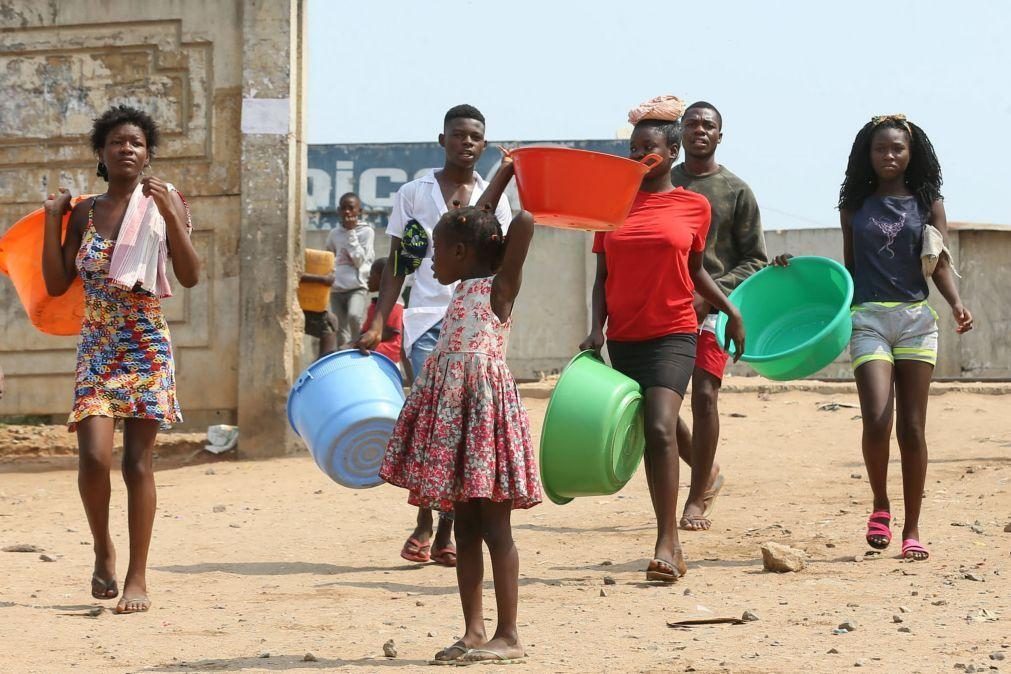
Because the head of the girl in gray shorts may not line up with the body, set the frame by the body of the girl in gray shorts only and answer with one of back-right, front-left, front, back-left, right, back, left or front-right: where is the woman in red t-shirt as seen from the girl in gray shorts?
front-right

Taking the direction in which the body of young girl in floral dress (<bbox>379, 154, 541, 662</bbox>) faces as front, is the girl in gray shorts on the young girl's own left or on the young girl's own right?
on the young girl's own right

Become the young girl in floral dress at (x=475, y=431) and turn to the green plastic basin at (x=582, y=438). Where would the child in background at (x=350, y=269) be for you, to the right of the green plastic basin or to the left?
left

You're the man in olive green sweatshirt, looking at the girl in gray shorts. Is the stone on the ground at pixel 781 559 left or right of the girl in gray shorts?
right

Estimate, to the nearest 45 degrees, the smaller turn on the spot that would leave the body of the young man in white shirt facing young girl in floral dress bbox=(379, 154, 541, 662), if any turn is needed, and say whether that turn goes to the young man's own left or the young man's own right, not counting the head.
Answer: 0° — they already face them

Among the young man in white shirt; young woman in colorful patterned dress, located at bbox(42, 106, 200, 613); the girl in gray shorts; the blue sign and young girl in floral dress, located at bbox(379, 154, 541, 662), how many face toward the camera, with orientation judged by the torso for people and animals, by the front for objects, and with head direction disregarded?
4

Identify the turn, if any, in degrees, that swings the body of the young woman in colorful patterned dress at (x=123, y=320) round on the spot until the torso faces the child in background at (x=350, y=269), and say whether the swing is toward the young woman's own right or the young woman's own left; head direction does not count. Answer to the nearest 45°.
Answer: approximately 180°
